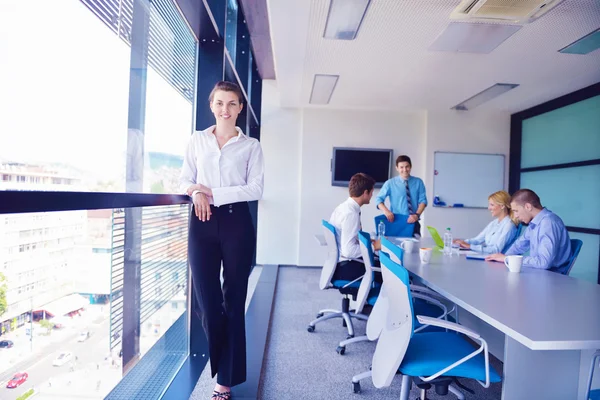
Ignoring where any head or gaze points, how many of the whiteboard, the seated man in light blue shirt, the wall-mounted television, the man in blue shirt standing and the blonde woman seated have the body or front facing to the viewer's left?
2

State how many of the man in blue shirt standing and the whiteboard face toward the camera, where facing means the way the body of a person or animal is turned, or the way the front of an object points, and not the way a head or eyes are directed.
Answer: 2

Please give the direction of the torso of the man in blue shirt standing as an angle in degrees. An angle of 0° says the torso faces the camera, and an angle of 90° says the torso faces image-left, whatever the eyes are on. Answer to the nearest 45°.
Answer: approximately 0°

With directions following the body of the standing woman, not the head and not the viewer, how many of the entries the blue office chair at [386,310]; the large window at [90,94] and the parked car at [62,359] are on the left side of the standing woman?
1

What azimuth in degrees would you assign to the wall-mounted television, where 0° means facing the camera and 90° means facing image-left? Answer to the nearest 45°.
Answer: approximately 0°

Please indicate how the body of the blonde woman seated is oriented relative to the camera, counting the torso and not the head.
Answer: to the viewer's left

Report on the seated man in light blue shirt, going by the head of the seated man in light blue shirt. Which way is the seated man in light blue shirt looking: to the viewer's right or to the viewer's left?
to the viewer's left

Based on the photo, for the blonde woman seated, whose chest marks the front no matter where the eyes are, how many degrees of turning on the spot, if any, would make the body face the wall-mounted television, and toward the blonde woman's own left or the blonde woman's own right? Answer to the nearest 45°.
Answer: approximately 45° to the blonde woman's own right

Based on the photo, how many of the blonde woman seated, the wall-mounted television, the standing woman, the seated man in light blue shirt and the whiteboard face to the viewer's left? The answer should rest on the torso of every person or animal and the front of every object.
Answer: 2

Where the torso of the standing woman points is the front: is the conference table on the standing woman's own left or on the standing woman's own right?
on the standing woman's own left
